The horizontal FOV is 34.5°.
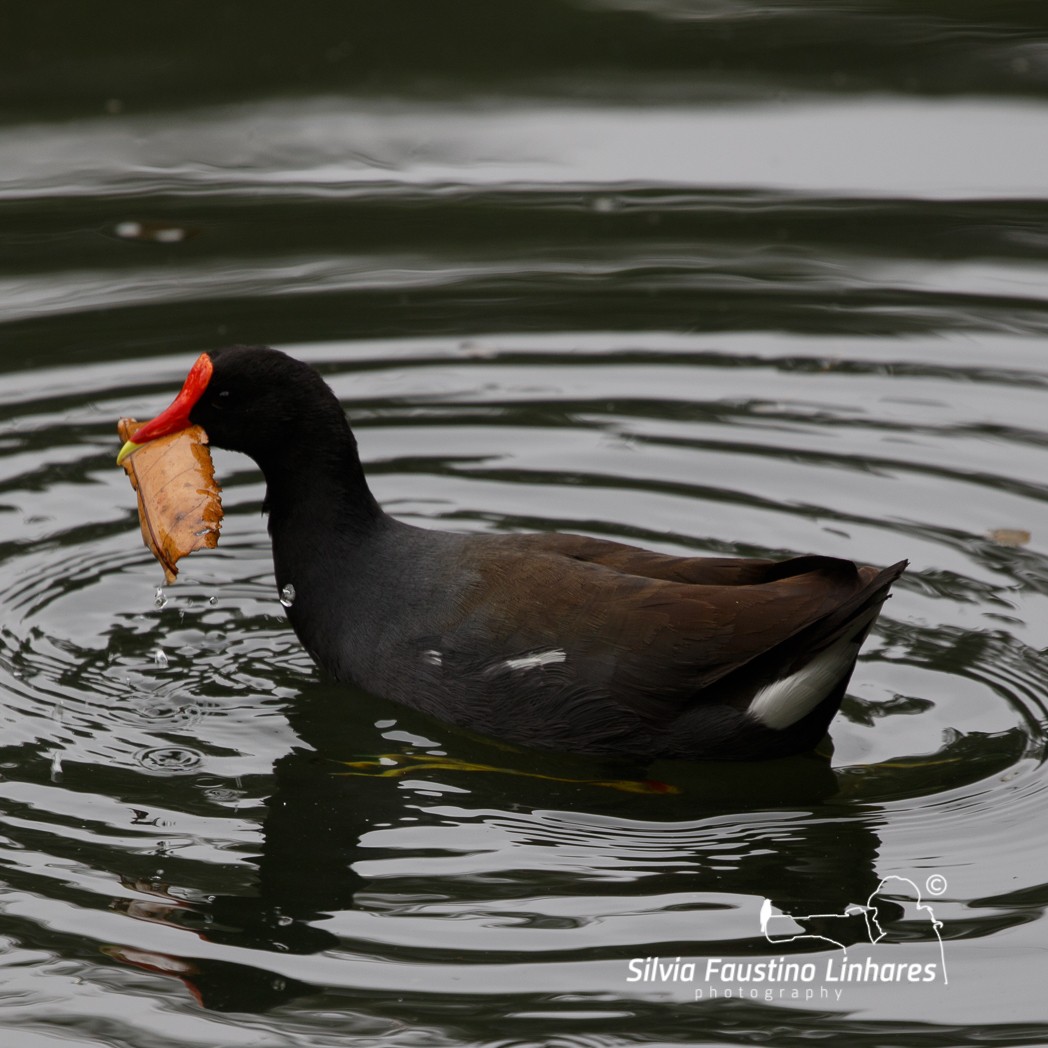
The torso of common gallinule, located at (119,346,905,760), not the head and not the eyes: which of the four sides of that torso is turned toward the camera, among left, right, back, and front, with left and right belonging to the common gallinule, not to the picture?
left

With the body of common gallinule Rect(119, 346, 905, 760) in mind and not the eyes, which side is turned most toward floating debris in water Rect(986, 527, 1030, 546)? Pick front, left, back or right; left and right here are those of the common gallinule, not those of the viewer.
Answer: back
